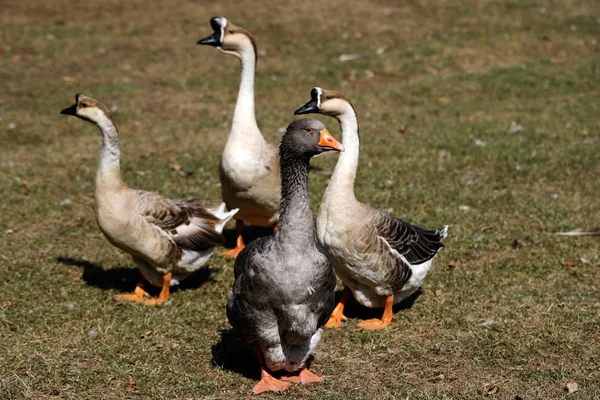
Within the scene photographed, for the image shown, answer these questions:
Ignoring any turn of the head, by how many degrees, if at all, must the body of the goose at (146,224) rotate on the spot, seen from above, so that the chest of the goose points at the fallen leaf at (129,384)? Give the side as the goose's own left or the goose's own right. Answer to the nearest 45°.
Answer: approximately 90° to the goose's own left

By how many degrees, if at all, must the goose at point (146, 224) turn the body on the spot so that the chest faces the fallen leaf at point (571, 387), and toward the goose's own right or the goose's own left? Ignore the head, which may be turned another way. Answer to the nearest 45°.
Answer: approximately 135° to the goose's own left

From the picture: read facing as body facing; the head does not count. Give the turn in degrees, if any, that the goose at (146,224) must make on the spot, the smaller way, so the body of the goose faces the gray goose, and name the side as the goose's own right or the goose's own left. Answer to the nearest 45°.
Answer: approximately 135° to the goose's own left

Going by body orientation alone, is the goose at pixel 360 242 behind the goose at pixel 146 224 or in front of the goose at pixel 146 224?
behind

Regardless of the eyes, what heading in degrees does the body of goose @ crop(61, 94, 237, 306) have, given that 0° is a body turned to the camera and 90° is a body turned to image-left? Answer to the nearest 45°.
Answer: approximately 90°

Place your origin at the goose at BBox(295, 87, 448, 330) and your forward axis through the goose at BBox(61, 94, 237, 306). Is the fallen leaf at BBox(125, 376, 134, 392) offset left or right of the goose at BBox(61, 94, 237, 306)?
left

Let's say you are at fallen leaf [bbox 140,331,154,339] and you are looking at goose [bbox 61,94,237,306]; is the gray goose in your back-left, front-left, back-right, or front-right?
back-right

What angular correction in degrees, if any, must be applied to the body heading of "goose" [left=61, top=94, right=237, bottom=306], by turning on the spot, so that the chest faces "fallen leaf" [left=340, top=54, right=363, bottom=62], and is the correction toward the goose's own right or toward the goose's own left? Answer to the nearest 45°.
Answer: approximately 135° to the goose's own right

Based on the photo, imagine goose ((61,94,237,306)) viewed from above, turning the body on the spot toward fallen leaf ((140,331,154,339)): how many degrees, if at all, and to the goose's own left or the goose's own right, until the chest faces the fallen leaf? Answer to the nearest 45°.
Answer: approximately 90° to the goose's own left
